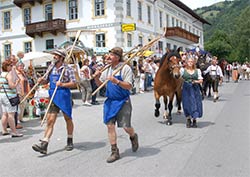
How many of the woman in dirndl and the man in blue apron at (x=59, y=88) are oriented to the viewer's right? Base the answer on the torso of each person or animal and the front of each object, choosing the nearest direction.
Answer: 0

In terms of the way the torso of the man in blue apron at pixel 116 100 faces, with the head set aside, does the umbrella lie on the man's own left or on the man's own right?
on the man's own right

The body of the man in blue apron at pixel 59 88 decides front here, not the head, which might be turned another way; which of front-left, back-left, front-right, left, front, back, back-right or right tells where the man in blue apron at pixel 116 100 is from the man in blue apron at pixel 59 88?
left

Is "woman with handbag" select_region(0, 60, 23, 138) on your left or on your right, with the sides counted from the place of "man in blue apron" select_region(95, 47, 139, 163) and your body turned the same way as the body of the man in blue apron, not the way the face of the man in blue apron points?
on your right

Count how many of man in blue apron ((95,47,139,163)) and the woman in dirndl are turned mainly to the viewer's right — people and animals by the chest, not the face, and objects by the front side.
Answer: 0

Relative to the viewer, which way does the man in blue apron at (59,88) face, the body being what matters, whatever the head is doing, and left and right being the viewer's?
facing the viewer and to the left of the viewer

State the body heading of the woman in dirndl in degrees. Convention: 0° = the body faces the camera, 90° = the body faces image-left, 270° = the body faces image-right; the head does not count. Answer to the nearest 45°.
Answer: approximately 0°

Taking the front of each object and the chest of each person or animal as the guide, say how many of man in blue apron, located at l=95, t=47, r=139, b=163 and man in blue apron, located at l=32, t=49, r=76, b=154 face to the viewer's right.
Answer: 0

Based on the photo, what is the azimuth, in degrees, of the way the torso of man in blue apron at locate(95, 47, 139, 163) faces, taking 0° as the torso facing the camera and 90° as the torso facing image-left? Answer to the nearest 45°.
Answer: approximately 45°

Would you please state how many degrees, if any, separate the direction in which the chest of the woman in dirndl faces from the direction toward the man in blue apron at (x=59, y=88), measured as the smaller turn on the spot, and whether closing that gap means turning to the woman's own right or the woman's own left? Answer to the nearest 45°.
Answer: approximately 45° to the woman's own right

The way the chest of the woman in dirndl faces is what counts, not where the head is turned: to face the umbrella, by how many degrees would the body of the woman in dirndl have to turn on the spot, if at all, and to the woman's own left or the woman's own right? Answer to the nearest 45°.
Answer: approximately 135° to the woman's own right

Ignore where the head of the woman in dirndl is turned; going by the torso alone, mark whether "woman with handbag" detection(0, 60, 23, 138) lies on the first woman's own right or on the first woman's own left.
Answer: on the first woman's own right
